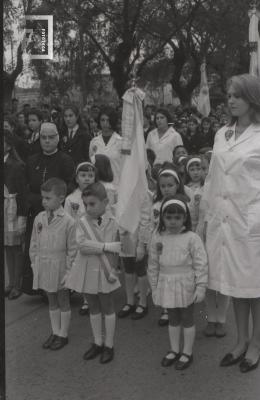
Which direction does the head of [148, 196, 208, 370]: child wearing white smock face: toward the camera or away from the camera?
toward the camera

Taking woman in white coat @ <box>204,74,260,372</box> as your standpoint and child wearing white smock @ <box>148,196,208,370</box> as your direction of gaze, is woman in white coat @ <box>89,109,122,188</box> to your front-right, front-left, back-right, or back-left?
front-right

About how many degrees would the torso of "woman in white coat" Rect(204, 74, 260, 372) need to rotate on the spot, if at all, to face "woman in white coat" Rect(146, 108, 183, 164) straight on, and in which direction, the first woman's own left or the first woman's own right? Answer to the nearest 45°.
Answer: approximately 135° to the first woman's own right

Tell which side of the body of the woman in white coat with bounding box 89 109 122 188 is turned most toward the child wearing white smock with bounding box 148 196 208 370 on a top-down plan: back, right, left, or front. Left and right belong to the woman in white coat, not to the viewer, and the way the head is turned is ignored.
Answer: front

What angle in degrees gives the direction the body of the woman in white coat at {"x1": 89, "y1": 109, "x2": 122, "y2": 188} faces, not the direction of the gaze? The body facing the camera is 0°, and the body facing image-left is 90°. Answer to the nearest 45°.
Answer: approximately 0°

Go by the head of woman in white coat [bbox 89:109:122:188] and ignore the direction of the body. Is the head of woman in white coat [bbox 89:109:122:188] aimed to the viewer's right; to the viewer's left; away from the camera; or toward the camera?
toward the camera

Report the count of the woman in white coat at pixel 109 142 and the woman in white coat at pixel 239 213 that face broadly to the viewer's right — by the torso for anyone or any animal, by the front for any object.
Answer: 0

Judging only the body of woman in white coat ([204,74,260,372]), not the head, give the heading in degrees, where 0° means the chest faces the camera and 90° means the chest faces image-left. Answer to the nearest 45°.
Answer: approximately 45°
